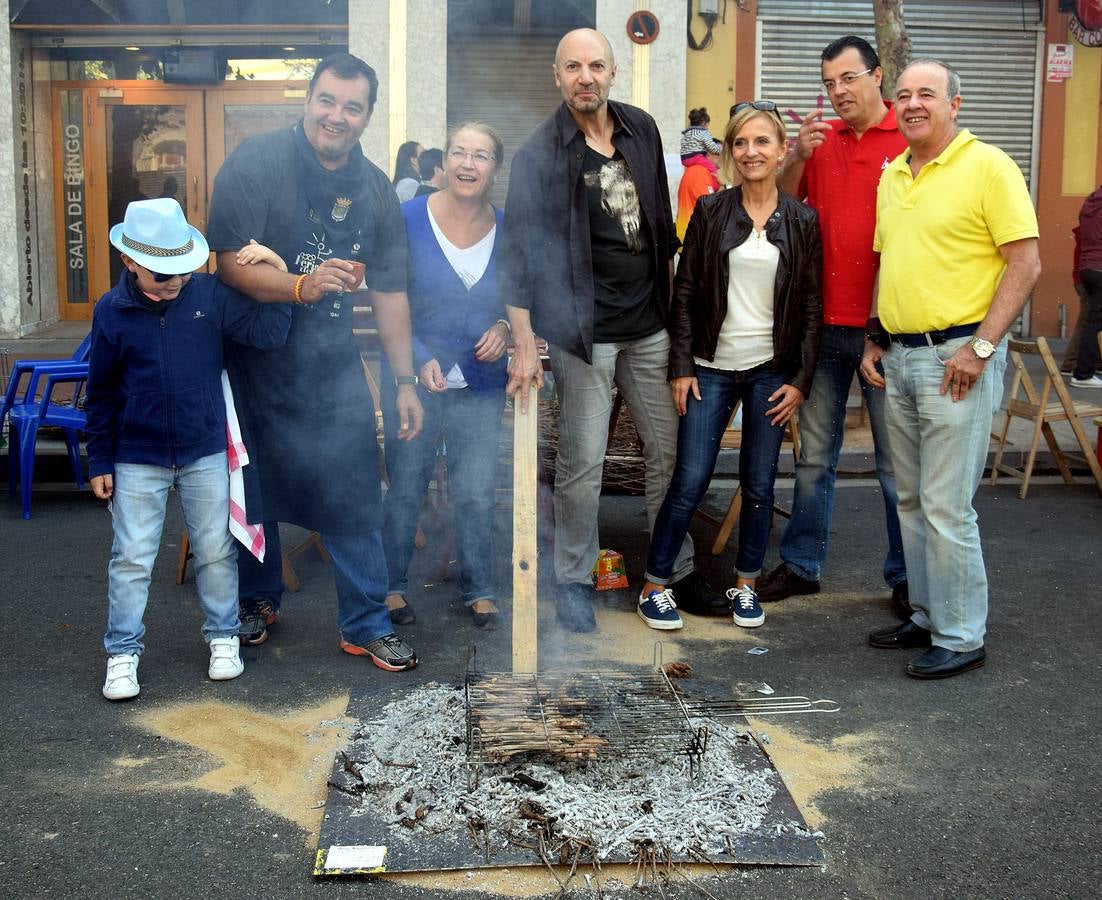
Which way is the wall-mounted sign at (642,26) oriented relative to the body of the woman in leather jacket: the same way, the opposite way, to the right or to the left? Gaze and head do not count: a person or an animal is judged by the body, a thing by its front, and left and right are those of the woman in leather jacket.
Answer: the same way

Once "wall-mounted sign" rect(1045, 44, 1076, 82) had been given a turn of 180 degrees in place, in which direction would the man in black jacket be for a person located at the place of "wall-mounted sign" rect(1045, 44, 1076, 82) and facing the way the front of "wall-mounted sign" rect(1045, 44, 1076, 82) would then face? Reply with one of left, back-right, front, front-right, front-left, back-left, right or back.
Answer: back

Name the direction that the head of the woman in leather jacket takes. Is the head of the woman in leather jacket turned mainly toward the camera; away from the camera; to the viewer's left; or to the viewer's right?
toward the camera

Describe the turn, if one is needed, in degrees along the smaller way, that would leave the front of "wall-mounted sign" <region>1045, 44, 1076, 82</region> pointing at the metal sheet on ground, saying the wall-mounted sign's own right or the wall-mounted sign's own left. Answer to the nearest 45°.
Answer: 0° — it already faces it

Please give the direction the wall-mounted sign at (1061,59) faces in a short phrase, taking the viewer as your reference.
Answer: facing the viewer

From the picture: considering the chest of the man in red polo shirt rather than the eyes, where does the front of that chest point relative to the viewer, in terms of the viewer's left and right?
facing the viewer and to the left of the viewer

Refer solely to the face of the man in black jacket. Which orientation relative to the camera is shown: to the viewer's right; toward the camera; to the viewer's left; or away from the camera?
toward the camera

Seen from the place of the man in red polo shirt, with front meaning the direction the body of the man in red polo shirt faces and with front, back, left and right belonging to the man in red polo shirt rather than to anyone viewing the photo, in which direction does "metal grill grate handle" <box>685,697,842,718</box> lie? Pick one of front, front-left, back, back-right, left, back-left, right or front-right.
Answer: front-left

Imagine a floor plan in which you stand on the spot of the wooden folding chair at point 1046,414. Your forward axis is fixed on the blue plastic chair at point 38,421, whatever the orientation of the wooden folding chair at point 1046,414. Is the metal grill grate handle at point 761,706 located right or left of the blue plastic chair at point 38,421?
left

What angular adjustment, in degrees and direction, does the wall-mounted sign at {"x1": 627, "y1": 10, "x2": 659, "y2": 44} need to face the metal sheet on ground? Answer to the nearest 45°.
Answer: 0° — it already faces it

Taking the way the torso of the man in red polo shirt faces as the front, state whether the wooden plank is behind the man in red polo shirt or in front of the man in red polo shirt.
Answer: in front

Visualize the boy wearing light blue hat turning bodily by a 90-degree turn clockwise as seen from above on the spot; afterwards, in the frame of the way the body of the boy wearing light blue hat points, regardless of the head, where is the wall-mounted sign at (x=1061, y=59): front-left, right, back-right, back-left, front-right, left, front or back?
back-right

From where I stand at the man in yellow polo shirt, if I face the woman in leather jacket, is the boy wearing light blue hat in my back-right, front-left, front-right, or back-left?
front-left

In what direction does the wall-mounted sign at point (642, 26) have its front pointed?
toward the camera

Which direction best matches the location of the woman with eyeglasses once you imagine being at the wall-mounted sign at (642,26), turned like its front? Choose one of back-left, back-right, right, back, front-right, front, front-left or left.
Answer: front

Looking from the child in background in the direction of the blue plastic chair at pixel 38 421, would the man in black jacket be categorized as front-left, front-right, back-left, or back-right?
front-left

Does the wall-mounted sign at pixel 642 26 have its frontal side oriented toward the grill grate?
yes
